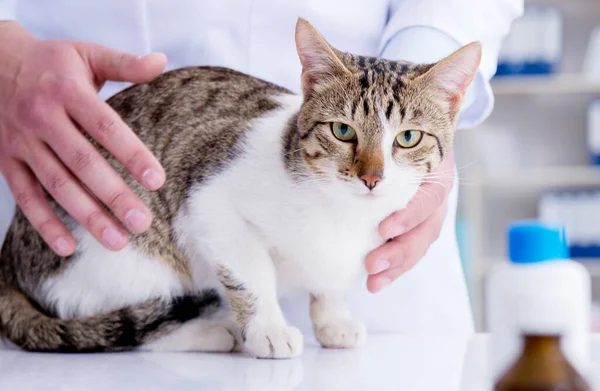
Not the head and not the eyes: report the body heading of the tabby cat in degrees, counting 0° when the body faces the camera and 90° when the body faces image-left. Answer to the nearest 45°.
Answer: approximately 315°

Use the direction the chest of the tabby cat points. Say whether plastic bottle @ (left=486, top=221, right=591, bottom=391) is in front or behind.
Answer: in front

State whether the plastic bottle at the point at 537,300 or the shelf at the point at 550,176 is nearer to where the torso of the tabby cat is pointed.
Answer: the plastic bottle

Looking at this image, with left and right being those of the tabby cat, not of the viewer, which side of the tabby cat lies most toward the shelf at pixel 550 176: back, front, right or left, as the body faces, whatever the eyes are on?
left

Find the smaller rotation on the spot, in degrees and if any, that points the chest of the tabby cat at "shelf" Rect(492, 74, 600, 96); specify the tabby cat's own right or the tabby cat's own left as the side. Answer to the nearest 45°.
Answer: approximately 90° to the tabby cat's own left
